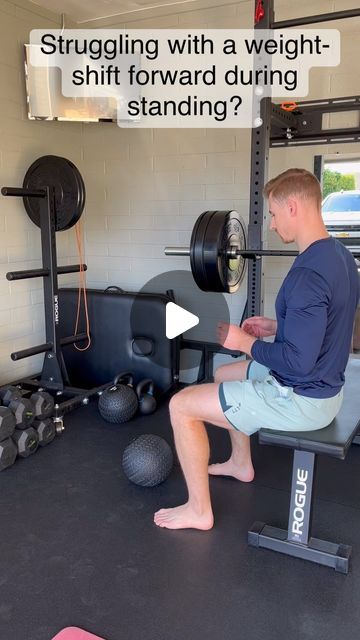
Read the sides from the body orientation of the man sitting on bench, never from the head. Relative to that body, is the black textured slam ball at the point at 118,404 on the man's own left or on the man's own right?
on the man's own right

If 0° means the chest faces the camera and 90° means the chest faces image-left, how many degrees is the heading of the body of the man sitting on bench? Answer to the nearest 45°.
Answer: approximately 90°

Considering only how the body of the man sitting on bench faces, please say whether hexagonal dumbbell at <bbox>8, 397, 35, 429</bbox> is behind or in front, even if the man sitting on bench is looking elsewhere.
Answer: in front

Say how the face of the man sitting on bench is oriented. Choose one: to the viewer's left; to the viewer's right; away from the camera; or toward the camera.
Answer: to the viewer's left

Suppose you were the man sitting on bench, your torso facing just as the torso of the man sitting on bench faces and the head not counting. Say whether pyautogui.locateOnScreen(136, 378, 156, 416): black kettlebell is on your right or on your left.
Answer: on your right

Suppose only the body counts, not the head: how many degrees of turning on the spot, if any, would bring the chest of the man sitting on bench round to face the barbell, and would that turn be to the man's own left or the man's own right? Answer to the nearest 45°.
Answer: approximately 90° to the man's own right

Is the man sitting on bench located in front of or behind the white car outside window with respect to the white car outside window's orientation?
in front

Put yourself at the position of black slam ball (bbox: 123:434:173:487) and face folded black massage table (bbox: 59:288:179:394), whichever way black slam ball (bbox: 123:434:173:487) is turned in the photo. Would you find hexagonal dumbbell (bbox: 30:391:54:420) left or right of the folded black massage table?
left
